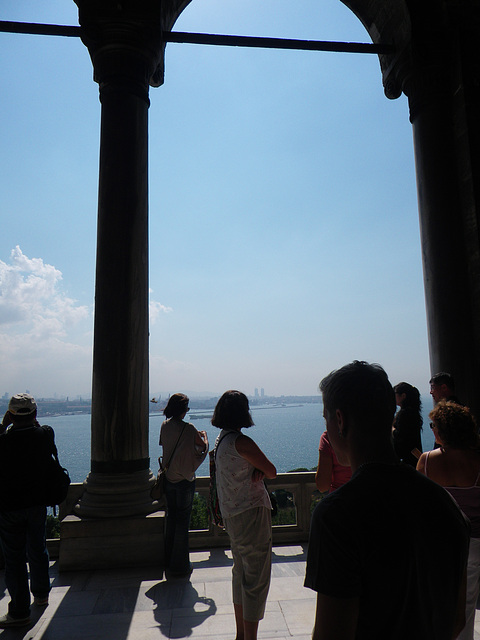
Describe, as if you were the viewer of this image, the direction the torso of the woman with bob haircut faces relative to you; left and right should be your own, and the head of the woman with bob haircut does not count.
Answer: facing away from the viewer and to the right of the viewer

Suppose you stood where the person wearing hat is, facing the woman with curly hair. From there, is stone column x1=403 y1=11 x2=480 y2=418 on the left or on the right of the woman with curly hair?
left

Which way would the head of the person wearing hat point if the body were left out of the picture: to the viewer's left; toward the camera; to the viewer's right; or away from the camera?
away from the camera

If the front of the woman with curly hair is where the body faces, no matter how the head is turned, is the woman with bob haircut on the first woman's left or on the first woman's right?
on the first woman's left

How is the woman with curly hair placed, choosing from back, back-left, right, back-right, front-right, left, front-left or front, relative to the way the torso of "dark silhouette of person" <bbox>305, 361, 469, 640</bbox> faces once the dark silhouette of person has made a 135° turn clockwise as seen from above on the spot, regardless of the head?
left

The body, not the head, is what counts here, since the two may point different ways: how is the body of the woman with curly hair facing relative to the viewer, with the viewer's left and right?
facing away from the viewer and to the left of the viewer

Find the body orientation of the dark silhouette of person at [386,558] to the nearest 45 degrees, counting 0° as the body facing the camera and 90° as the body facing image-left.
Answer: approximately 135°

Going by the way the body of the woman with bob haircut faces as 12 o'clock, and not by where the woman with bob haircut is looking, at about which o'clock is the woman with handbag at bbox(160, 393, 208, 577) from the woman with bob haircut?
The woman with handbag is roughly at 10 o'clock from the woman with bob haircut.

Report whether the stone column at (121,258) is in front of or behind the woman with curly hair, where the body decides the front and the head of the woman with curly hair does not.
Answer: in front

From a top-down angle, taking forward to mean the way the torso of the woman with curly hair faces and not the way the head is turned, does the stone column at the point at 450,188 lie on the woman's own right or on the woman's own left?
on the woman's own right

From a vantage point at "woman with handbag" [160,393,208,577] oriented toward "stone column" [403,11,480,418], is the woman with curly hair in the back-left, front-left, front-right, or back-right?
front-right

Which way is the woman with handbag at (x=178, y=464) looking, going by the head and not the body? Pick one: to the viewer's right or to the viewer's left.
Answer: to the viewer's right

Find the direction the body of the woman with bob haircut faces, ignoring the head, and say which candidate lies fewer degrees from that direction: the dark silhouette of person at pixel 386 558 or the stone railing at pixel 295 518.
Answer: the stone railing

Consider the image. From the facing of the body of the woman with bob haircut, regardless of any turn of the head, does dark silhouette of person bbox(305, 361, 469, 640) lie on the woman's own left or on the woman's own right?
on the woman's own right

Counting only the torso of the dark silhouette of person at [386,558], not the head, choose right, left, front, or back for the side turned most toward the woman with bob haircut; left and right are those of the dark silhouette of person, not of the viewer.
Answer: front

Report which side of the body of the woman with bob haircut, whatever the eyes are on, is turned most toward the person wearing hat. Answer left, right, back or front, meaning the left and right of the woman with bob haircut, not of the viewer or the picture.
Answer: left

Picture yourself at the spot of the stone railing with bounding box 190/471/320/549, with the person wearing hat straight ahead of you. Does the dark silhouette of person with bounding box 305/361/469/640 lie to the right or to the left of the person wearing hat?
left
